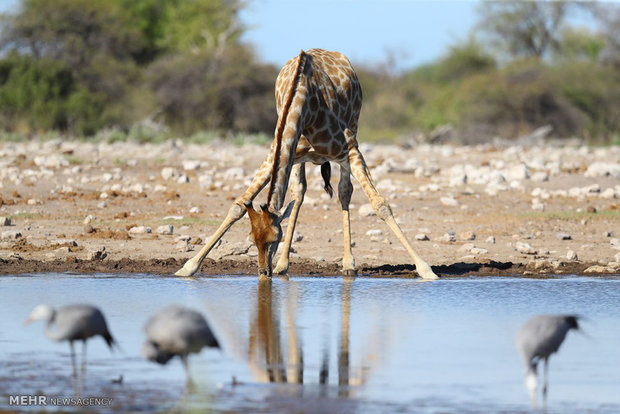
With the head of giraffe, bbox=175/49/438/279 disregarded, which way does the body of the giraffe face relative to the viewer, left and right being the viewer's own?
facing the viewer

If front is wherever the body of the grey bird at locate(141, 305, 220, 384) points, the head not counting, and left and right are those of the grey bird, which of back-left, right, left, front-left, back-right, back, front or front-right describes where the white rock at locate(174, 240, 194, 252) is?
right

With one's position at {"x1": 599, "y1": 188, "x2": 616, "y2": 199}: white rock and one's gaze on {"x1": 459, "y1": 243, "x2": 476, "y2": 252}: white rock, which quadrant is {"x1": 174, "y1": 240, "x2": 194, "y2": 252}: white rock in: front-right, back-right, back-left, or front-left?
front-right

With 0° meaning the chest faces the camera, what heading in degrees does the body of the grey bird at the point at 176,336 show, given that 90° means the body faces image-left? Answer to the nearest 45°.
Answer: approximately 90°

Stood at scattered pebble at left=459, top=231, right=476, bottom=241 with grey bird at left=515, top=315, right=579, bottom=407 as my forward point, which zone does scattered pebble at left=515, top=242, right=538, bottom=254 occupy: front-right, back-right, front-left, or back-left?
front-left

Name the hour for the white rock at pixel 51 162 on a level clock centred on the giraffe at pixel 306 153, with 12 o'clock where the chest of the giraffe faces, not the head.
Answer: The white rock is roughly at 5 o'clock from the giraffe.

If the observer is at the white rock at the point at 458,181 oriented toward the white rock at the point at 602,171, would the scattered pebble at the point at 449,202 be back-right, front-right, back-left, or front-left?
back-right

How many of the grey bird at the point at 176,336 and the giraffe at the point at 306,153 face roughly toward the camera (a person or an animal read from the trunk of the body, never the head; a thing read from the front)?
1

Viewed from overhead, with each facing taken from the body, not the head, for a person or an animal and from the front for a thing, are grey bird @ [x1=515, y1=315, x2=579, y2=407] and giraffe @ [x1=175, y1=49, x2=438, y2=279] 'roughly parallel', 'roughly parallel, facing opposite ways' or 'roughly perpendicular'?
roughly perpendicular

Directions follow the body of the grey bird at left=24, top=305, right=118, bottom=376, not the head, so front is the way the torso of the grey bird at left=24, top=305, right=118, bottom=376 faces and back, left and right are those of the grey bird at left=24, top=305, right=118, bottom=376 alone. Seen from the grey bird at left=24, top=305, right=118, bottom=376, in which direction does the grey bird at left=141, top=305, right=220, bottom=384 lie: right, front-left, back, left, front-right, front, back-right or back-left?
back-left

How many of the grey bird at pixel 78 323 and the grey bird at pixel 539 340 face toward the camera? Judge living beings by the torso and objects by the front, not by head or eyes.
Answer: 0

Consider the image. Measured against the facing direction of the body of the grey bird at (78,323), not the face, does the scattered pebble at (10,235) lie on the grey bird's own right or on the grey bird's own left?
on the grey bird's own right

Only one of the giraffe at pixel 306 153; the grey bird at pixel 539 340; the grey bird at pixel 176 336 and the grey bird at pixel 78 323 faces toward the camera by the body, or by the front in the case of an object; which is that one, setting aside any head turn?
the giraffe

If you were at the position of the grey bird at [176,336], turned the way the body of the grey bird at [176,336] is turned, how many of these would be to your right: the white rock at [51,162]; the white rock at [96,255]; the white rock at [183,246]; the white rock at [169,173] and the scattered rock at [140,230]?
5

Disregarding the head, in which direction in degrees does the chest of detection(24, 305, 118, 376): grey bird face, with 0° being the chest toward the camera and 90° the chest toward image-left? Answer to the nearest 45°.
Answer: approximately 90°

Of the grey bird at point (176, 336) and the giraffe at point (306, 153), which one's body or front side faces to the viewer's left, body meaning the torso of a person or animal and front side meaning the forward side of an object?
the grey bird
